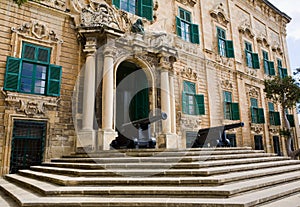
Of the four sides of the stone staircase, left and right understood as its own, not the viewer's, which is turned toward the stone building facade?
back

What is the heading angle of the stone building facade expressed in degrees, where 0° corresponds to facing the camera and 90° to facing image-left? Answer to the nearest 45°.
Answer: approximately 315°

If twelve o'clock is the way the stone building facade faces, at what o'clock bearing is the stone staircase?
The stone staircase is roughly at 1 o'clock from the stone building facade.

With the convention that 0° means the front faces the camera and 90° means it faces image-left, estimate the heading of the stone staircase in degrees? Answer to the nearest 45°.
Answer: approximately 0°

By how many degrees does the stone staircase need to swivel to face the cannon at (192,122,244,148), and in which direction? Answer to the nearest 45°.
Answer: approximately 135° to its left
